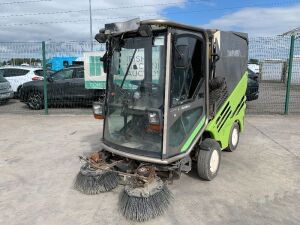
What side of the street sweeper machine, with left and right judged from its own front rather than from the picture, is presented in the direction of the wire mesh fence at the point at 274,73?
back

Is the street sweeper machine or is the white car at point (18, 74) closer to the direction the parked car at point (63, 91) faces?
the white car

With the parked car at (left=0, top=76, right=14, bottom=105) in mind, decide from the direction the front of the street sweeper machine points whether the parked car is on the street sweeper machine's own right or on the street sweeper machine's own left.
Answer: on the street sweeper machine's own right

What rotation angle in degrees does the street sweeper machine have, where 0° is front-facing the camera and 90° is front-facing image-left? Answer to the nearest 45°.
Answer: approximately 45°

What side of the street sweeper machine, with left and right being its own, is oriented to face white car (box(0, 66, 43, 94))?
right

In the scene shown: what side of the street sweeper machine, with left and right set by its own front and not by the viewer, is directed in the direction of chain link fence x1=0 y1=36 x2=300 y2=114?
back

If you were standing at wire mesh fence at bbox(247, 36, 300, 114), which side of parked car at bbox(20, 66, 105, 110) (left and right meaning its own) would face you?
back

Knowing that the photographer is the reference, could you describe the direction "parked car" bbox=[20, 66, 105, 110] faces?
facing to the left of the viewer

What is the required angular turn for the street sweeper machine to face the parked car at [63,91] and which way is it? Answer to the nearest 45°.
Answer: approximately 90° to its right

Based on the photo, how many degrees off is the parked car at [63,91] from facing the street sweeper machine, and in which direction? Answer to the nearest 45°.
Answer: approximately 90° to its left

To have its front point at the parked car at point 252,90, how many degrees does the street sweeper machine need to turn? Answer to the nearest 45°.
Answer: approximately 180°
